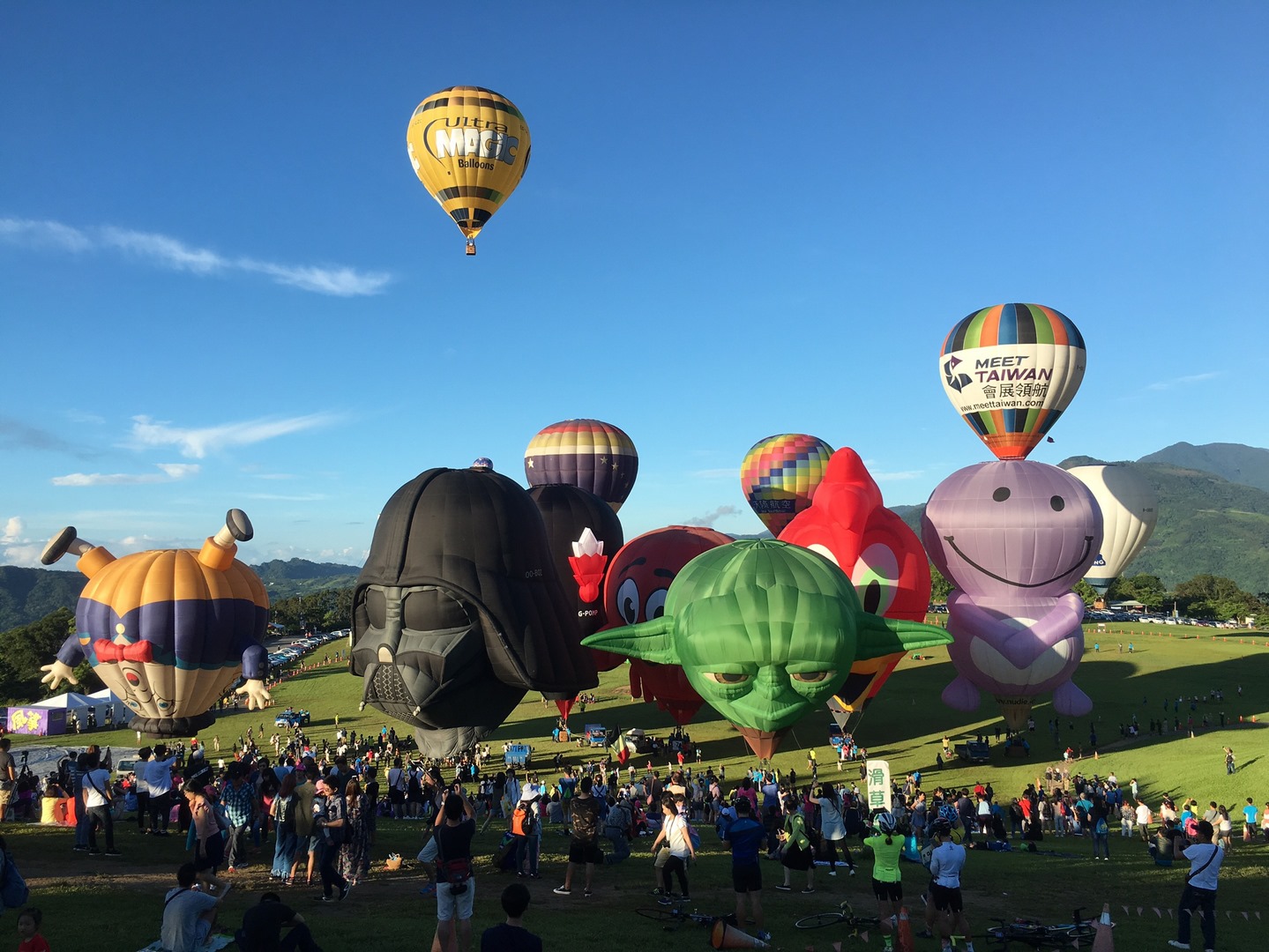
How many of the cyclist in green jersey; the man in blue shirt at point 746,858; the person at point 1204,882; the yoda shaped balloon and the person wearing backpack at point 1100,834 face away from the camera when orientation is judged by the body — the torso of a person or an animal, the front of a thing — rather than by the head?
4

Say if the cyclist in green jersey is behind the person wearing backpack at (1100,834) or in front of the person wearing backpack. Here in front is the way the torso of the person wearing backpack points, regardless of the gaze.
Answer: behind

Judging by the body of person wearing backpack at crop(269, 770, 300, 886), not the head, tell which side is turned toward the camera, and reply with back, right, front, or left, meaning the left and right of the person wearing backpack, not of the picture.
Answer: back

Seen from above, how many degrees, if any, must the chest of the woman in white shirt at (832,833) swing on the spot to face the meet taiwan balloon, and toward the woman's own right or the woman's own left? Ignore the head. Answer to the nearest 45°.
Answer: approximately 45° to the woman's own right

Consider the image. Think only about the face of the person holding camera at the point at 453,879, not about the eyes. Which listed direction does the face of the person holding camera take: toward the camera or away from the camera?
away from the camera

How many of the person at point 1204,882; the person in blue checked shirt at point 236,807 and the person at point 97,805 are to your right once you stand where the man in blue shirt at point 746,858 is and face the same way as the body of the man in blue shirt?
1

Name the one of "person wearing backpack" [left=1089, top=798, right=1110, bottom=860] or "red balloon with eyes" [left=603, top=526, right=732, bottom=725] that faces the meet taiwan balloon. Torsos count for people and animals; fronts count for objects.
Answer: the person wearing backpack

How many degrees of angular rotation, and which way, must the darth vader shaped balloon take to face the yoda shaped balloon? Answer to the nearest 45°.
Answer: approximately 90° to its left

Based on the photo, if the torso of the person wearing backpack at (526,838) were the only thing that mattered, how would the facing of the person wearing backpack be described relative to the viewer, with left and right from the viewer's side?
facing away from the viewer and to the right of the viewer

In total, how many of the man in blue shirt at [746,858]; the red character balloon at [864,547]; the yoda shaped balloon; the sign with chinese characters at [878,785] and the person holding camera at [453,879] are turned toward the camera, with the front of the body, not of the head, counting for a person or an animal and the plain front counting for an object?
3

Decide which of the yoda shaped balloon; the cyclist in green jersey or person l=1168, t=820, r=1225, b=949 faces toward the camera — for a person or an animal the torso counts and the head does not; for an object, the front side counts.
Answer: the yoda shaped balloon

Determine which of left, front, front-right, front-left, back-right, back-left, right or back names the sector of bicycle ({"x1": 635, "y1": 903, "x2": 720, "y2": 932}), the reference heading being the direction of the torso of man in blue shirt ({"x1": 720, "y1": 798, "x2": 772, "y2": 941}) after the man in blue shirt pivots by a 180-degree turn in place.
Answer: back-right

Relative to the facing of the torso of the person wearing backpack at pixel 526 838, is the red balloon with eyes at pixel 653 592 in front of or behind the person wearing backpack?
in front

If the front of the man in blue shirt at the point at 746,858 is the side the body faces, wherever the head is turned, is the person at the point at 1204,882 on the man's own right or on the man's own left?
on the man's own right

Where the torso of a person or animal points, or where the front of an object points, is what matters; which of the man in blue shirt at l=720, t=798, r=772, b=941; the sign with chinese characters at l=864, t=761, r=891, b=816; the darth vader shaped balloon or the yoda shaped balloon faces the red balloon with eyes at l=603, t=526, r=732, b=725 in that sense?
the man in blue shirt

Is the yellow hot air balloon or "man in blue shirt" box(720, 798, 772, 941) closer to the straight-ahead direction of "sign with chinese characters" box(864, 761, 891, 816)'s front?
the man in blue shirt

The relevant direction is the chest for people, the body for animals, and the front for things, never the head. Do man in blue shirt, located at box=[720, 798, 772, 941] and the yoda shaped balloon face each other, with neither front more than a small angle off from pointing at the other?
yes

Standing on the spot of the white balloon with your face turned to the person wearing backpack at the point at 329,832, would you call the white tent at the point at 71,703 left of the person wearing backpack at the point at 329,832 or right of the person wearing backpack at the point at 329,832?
right

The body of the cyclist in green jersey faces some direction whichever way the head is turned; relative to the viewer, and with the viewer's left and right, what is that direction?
facing away from the viewer

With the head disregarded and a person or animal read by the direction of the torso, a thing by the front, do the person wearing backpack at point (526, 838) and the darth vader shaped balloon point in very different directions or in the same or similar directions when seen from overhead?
very different directions

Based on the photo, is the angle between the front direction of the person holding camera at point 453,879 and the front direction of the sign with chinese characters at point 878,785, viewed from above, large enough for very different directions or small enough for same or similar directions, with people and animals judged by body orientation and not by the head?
very different directions

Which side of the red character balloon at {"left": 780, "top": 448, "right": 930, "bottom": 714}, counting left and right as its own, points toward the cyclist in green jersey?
front
